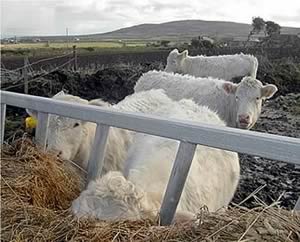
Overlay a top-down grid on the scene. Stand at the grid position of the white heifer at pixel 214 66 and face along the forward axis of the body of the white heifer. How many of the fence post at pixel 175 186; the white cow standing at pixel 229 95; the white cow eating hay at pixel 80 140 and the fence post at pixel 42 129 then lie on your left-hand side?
4

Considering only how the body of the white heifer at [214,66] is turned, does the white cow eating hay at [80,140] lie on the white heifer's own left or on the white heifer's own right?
on the white heifer's own left

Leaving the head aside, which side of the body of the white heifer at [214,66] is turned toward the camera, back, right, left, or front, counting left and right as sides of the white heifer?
left

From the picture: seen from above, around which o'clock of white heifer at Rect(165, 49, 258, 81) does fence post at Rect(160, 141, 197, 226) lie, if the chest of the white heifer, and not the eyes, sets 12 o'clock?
The fence post is roughly at 9 o'clock from the white heifer.

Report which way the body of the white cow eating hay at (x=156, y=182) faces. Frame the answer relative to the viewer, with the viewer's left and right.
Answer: facing the viewer and to the left of the viewer

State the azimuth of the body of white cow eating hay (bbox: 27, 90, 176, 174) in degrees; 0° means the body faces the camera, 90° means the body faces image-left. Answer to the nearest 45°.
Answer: approximately 45°

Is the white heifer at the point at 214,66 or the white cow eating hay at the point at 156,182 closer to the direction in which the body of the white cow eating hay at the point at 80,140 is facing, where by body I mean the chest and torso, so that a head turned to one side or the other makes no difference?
the white cow eating hay at the point at 156,182

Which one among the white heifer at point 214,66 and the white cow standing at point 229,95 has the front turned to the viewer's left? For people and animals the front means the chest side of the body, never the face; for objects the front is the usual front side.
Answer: the white heifer

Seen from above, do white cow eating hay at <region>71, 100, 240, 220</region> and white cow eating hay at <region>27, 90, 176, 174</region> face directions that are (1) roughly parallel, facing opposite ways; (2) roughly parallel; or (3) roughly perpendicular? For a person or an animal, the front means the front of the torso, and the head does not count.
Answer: roughly parallel

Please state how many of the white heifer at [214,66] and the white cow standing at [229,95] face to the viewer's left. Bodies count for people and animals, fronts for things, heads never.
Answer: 1
